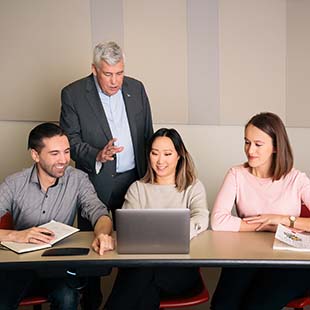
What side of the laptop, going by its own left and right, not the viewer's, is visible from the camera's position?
back

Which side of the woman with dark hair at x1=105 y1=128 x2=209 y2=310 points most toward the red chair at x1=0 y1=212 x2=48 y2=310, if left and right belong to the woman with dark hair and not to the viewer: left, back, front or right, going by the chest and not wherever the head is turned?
right

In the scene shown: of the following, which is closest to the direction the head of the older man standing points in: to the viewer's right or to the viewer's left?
to the viewer's right

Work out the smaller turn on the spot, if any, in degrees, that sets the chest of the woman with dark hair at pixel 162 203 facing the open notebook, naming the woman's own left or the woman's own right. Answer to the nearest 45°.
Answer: approximately 45° to the woman's own right

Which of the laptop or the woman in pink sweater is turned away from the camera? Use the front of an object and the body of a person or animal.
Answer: the laptop

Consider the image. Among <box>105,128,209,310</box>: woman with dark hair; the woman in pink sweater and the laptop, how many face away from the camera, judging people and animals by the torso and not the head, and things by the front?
1

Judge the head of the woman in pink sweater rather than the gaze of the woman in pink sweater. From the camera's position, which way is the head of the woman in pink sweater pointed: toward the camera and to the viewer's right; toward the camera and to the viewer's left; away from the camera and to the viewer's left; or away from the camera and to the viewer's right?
toward the camera and to the viewer's left

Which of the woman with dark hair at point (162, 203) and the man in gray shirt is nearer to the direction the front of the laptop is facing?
the woman with dark hair

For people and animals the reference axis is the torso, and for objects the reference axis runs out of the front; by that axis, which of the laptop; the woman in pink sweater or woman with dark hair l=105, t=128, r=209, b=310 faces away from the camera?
the laptop

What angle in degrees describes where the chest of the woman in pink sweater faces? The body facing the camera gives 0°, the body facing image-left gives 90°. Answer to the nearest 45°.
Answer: approximately 0°
